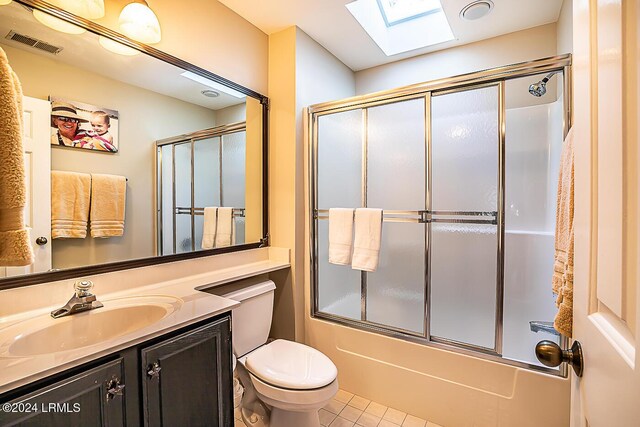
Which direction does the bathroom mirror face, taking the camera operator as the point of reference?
facing the viewer and to the right of the viewer

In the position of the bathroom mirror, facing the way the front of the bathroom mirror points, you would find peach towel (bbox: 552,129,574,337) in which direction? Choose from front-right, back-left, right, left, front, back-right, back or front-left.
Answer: front

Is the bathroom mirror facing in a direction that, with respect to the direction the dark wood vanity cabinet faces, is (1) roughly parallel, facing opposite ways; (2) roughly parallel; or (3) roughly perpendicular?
roughly parallel

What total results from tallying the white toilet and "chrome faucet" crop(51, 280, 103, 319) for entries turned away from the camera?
0

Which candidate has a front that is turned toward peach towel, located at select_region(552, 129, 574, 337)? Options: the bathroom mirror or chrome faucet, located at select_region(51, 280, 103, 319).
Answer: the bathroom mirror

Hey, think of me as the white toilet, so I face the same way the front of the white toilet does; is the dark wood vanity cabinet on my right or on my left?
on my right

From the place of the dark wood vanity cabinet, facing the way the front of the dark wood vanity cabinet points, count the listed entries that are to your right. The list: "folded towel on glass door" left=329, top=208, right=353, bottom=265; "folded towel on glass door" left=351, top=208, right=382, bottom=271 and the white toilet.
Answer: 0

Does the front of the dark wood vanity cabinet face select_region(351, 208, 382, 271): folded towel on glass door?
no

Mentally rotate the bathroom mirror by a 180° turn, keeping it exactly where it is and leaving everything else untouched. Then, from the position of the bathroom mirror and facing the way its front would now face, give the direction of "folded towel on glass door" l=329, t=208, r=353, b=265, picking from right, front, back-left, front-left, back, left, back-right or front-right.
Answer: back-right

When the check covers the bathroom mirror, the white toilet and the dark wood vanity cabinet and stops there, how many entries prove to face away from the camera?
0
